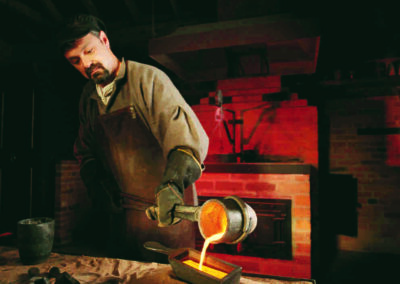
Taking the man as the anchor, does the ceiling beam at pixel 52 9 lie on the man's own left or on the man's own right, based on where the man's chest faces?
on the man's own right

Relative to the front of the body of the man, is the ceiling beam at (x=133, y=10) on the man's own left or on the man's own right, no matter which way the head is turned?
on the man's own right

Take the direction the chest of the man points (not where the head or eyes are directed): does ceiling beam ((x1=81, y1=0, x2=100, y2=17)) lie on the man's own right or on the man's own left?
on the man's own right

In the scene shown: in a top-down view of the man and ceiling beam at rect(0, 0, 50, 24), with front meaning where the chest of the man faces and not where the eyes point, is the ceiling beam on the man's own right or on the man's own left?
on the man's own right
